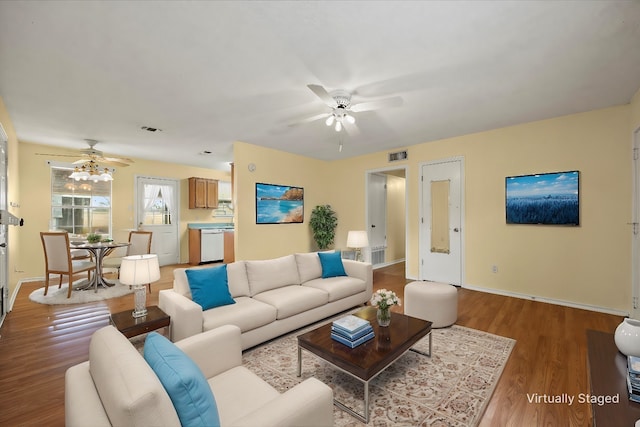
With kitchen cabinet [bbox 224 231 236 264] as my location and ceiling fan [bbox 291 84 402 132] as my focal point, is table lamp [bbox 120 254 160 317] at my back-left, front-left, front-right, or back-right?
front-right

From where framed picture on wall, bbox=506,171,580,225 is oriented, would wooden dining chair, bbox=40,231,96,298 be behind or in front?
in front

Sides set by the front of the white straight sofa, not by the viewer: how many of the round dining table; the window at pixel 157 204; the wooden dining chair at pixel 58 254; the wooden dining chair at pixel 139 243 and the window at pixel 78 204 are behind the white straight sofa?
5

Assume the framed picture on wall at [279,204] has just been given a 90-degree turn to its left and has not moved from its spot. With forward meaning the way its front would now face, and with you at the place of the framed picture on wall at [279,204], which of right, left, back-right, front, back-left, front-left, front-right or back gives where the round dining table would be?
back-left

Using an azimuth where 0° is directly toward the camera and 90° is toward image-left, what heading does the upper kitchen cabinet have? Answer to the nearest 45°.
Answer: approximately 315°

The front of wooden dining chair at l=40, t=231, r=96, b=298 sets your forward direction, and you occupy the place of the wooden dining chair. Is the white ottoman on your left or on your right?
on your right

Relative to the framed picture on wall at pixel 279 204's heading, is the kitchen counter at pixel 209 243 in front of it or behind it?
behind

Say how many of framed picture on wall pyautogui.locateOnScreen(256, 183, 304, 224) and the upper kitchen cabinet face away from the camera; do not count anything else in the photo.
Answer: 0

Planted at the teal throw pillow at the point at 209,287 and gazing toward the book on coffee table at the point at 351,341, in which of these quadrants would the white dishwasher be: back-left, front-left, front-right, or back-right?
back-left

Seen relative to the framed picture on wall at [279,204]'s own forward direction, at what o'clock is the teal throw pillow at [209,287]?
The teal throw pillow is roughly at 2 o'clock from the framed picture on wall.

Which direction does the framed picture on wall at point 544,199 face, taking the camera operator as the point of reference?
facing the viewer and to the left of the viewer

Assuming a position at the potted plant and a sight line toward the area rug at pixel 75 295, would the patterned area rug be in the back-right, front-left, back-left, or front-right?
front-left

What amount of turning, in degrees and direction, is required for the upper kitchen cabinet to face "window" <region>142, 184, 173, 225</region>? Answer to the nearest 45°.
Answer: approximately 135° to its right

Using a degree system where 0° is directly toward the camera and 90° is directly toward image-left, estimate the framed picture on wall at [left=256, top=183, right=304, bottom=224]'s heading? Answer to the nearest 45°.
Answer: approximately 315°

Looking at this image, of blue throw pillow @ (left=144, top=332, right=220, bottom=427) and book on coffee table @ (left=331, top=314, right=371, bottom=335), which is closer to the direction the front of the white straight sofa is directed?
the book on coffee table

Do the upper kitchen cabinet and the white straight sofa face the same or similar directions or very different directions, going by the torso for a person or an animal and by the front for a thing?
same or similar directions

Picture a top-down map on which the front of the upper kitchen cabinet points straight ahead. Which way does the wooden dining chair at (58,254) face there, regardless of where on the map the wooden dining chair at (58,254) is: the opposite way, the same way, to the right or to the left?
to the left

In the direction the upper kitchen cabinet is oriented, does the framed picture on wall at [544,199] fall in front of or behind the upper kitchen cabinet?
in front
